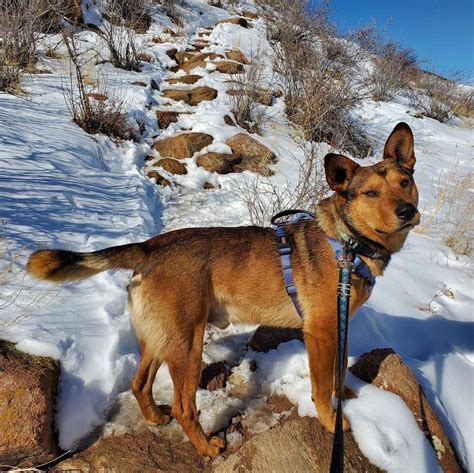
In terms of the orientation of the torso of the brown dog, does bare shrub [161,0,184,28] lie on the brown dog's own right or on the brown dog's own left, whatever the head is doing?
on the brown dog's own left

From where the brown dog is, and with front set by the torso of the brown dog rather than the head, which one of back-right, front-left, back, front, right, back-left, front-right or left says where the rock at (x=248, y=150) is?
left

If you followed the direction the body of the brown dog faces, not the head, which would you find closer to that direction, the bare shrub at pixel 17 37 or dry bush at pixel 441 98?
the dry bush

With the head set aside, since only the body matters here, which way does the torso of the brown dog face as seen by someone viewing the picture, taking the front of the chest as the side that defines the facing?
to the viewer's right

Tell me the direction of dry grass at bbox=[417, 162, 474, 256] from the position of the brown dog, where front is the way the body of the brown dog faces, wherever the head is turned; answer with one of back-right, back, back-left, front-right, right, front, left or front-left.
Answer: front-left

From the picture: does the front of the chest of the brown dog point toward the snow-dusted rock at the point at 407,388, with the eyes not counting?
yes

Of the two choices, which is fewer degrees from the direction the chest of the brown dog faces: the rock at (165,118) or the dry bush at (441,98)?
the dry bush

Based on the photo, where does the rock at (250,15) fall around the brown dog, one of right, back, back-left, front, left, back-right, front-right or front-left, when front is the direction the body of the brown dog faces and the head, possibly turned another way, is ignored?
left

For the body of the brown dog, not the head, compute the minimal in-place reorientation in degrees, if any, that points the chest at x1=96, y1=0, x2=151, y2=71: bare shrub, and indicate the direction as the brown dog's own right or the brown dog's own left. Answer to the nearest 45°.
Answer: approximately 135° to the brown dog's own left

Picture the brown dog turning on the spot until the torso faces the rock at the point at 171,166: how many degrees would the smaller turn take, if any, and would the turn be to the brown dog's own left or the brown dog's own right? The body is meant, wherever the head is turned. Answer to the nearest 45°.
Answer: approximately 90° to the brown dog's own left

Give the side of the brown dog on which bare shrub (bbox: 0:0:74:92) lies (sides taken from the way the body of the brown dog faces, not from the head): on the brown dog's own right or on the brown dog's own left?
on the brown dog's own left

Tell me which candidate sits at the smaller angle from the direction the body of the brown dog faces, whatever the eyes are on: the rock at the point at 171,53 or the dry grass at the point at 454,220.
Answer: the dry grass

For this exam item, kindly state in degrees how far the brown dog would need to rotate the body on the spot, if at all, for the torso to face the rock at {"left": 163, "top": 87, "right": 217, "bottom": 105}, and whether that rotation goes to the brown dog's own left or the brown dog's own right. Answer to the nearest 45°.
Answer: approximately 90° to the brown dog's own left
